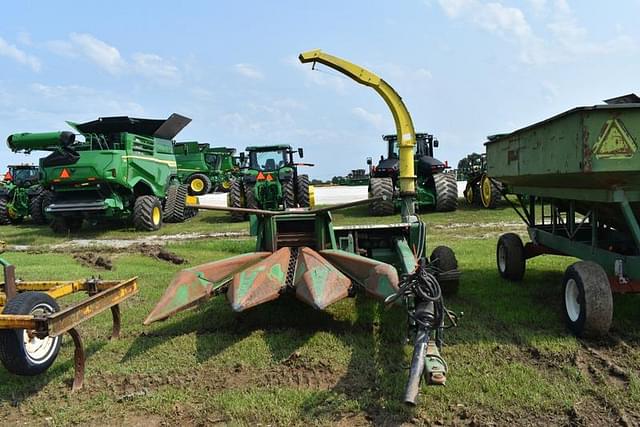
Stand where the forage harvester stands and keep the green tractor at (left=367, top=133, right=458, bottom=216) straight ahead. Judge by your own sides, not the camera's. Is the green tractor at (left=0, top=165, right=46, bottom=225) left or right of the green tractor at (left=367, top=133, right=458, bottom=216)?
left

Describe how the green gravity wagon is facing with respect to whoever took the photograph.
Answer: facing away from the viewer and to the left of the viewer

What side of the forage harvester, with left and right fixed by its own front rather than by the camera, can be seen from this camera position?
front

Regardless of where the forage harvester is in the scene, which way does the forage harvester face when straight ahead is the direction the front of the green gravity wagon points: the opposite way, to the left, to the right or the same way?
the opposite way

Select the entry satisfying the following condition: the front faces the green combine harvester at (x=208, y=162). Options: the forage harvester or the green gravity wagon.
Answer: the green gravity wagon
